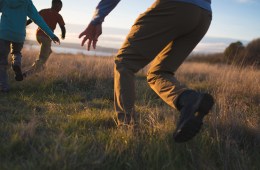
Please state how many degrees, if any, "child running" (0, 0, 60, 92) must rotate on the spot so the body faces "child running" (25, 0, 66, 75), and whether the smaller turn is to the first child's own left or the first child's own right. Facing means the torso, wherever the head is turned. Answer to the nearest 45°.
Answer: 0° — they already face them

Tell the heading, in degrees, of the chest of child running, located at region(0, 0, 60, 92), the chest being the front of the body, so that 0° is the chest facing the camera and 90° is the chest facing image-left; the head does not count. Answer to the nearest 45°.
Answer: approximately 180°
